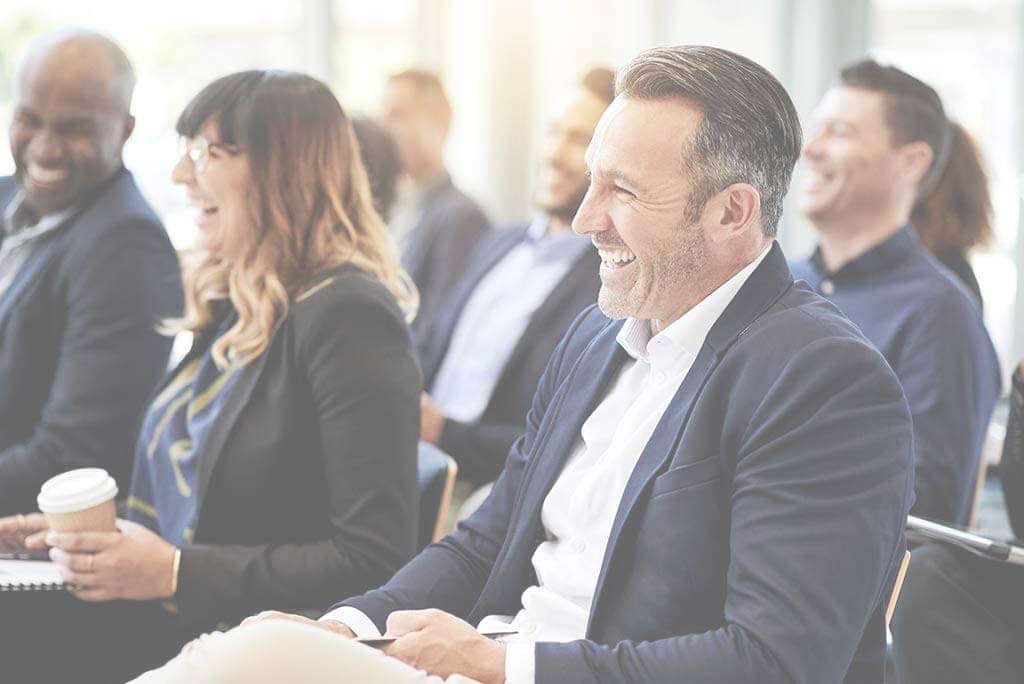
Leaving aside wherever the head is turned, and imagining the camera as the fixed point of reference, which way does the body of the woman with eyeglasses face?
to the viewer's left

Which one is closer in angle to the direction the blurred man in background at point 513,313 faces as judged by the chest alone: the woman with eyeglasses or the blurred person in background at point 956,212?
the woman with eyeglasses

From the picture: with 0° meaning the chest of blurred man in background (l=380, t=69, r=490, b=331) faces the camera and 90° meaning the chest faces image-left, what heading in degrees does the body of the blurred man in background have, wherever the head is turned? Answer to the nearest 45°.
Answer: approximately 45°

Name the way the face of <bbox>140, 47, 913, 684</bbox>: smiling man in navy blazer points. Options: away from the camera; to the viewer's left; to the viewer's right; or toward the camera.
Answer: to the viewer's left

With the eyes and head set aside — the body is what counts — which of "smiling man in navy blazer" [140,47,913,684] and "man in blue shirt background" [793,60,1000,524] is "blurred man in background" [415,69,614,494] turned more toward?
the smiling man in navy blazer

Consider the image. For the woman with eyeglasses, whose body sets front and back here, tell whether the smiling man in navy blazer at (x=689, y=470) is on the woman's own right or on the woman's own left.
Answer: on the woman's own left

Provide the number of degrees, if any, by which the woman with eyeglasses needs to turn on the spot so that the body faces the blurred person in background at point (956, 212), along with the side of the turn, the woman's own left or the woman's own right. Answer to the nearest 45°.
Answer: approximately 135° to the woman's own right
